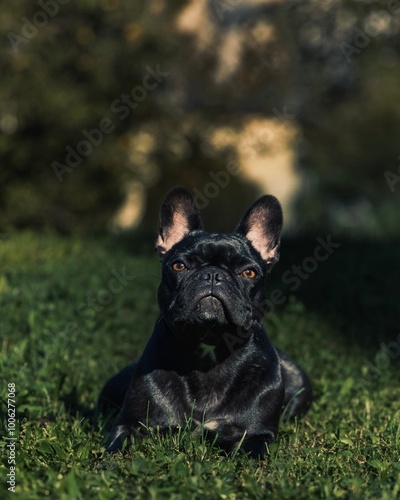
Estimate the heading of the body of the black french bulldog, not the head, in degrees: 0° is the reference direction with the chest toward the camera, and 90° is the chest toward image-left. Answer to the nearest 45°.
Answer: approximately 0°
